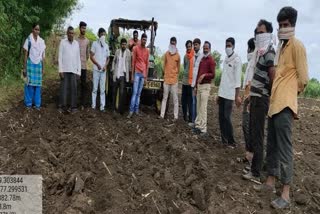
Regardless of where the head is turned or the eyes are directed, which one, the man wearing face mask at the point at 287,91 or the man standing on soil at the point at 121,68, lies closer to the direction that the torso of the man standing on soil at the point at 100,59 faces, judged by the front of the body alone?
the man wearing face mask

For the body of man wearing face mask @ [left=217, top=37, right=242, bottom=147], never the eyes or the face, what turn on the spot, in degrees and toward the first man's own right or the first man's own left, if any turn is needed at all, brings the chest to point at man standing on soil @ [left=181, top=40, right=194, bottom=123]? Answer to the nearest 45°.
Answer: approximately 90° to the first man's own right

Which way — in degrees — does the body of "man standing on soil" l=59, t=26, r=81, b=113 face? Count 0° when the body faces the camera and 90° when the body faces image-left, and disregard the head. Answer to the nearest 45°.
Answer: approximately 0°

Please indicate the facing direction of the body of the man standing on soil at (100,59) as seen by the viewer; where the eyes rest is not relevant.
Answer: toward the camera

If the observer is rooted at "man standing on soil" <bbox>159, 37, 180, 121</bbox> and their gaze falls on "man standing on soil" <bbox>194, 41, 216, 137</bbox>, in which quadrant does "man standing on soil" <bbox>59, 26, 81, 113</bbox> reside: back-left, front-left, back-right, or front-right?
back-right

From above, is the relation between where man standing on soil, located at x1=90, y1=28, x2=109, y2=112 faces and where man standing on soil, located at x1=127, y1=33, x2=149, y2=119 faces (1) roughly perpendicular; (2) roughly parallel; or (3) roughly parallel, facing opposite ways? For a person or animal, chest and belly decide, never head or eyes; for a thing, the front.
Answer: roughly parallel

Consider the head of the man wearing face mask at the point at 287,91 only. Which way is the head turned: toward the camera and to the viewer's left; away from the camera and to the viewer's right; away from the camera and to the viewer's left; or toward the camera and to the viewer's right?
toward the camera and to the viewer's left

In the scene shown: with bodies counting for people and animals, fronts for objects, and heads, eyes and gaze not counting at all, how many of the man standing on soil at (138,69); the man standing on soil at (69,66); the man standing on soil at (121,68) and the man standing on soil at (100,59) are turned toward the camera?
4

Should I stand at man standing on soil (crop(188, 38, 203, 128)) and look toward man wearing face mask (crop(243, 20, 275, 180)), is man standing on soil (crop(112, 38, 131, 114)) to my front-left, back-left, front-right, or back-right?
back-right

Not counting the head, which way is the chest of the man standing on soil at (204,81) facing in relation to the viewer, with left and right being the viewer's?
facing the viewer and to the left of the viewer

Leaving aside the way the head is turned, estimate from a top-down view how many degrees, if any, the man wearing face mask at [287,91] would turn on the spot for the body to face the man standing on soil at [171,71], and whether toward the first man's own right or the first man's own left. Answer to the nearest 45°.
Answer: approximately 90° to the first man's own right

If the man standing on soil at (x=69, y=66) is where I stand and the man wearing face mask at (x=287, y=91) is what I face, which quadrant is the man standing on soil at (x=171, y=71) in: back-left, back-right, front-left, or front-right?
front-left

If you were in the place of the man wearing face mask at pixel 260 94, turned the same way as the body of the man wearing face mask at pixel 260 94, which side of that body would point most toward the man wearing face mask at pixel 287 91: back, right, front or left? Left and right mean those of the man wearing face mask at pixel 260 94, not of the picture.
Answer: left

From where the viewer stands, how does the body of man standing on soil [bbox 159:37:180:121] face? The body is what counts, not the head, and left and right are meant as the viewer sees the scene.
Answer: facing the viewer

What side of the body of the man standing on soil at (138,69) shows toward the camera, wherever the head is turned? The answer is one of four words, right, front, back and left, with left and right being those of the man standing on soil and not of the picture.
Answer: front
